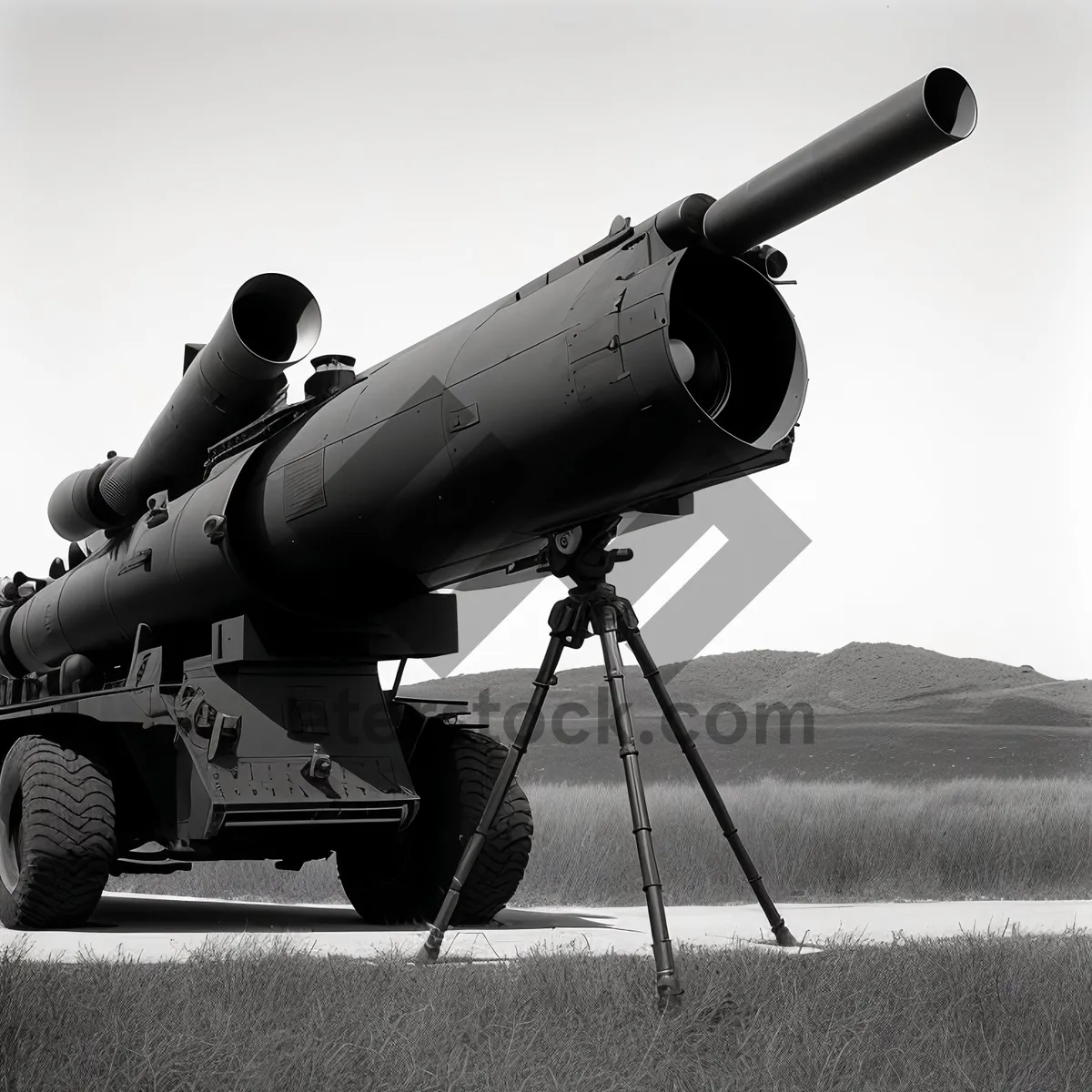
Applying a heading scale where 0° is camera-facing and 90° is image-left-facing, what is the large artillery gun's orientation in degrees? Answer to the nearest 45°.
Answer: approximately 315°
